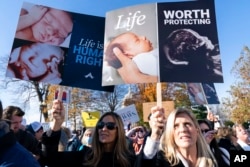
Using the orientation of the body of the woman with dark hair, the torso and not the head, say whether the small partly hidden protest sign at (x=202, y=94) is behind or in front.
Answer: behind

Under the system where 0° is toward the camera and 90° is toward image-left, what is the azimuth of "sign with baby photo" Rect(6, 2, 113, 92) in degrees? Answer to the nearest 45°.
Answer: approximately 0°

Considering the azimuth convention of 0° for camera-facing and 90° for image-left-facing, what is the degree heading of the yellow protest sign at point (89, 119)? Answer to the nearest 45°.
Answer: approximately 0°

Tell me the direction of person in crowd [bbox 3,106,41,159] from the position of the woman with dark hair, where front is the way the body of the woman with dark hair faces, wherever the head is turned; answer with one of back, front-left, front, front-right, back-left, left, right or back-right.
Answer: right

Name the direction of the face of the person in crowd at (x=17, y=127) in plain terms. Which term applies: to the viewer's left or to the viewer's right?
to the viewer's right

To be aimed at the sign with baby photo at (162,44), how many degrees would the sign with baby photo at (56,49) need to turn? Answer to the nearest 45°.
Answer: approximately 45° to its left

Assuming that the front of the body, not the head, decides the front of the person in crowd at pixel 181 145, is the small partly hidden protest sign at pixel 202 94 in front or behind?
behind
